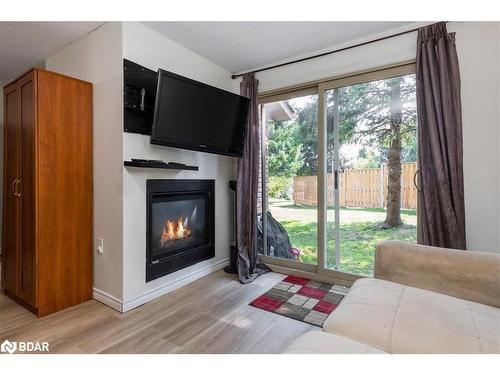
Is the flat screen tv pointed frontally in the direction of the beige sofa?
yes

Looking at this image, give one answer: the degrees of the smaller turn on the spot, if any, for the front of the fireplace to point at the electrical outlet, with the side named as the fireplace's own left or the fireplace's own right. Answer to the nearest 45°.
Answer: approximately 135° to the fireplace's own right

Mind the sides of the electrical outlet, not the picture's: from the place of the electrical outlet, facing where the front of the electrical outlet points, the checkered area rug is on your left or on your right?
on your left

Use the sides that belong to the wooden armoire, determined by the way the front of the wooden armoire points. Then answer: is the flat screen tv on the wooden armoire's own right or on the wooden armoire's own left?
on the wooden armoire's own left

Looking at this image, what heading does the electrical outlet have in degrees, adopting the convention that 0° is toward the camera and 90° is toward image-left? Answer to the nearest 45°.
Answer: approximately 45°
